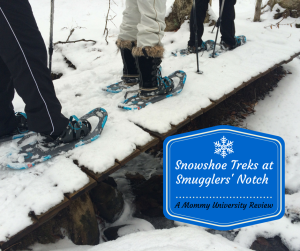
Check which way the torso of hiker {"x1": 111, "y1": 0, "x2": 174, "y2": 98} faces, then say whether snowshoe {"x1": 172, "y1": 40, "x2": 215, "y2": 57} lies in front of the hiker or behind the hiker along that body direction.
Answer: in front

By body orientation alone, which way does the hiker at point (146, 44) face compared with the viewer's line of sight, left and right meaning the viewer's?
facing away from the viewer and to the right of the viewer

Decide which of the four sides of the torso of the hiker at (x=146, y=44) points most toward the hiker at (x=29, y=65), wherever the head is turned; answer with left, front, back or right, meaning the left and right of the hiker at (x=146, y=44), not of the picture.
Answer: back

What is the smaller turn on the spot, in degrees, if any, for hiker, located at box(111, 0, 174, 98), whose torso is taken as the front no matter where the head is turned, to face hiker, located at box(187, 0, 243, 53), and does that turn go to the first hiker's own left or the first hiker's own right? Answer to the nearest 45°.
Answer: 0° — they already face them
